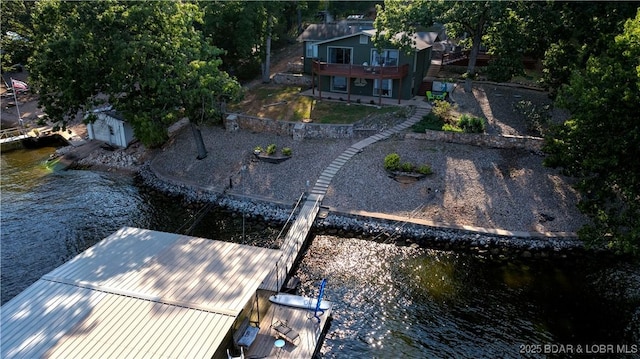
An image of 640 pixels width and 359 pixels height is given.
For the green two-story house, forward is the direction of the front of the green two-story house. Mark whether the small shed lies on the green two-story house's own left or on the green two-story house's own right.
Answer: on the green two-story house's own right

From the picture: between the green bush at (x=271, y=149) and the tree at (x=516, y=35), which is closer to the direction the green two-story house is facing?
the green bush

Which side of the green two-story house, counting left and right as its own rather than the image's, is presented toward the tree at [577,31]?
left

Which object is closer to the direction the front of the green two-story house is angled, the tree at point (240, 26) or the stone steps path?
the stone steps path

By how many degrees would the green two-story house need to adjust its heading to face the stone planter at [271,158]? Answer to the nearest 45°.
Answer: approximately 45° to its right

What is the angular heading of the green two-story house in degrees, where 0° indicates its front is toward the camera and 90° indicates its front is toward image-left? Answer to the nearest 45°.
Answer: approximately 0°

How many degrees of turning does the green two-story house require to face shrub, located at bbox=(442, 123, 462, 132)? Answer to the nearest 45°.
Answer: approximately 45° to its left

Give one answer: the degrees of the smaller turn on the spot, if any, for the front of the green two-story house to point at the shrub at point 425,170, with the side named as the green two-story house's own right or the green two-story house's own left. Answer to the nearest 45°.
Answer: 0° — it already faces it

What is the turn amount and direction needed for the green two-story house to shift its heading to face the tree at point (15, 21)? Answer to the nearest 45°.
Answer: approximately 90° to its right

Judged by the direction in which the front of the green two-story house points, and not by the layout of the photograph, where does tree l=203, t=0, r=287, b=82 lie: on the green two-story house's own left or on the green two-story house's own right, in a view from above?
on the green two-story house's own right

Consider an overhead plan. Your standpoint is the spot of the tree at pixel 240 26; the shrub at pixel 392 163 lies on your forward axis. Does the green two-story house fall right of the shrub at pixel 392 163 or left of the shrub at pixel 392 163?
left
